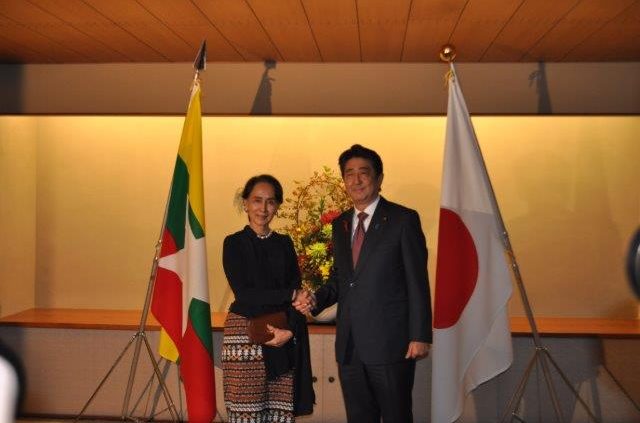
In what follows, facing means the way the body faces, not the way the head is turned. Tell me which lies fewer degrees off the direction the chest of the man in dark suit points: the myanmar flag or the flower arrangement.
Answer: the myanmar flag

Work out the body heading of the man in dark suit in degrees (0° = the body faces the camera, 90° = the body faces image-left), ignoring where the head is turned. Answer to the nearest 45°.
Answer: approximately 45°

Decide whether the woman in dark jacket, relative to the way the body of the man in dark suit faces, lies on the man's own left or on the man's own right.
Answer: on the man's own right

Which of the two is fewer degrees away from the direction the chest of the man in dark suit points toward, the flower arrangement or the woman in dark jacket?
the woman in dark jacket
